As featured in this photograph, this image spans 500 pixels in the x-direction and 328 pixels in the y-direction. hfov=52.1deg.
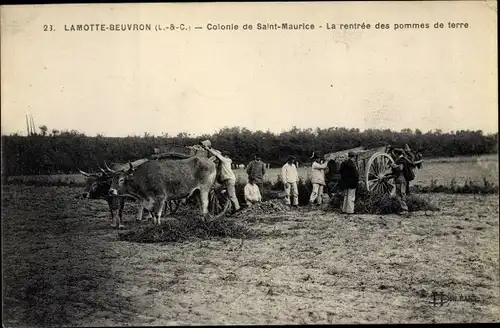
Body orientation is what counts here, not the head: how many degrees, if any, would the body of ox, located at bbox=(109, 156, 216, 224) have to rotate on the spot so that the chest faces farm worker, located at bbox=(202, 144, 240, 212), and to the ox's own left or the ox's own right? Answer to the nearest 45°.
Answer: approximately 180°

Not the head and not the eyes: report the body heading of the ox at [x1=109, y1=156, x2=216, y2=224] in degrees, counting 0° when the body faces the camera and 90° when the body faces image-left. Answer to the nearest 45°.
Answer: approximately 90°

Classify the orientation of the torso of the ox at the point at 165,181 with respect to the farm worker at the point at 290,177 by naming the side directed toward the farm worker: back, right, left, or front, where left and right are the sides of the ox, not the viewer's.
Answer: back

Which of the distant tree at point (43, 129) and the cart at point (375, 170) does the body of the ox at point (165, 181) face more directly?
the distant tree

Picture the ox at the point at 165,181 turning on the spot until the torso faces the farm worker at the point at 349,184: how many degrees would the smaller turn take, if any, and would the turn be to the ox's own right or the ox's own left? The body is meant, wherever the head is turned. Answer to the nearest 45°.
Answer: approximately 180°

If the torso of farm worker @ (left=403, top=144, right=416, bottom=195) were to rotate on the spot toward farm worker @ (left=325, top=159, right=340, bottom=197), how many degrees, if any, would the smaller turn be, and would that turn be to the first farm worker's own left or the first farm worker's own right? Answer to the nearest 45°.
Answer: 0° — they already face them

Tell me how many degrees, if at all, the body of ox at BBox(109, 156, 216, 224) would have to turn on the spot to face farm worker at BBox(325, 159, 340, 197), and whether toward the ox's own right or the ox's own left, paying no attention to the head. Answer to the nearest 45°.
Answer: approximately 180°

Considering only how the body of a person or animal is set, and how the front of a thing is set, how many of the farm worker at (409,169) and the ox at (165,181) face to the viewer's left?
2

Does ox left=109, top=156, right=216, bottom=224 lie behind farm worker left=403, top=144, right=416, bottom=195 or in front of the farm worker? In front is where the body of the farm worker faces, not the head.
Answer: in front

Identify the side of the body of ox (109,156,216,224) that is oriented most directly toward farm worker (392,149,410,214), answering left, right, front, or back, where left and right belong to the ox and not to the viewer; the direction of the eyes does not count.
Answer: back
